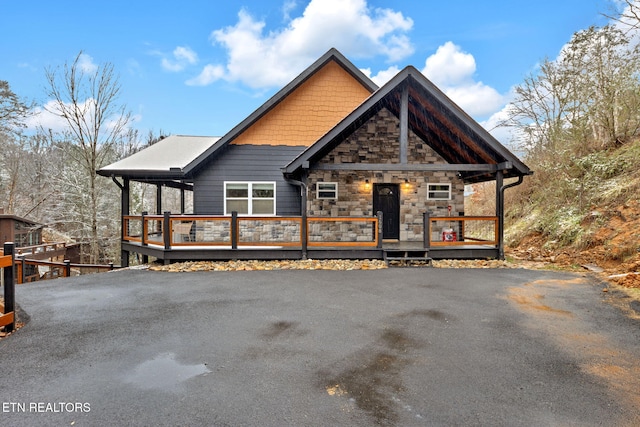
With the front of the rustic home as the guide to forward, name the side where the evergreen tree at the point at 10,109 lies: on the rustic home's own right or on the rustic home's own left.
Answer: on the rustic home's own right

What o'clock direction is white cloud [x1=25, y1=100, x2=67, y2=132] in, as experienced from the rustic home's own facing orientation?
The white cloud is roughly at 4 o'clock from the rustic home.

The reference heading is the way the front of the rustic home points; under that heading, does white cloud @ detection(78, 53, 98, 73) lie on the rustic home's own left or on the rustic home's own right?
on the rustic home's own right

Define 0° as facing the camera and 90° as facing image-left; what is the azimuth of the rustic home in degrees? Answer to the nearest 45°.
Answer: approximately 0°

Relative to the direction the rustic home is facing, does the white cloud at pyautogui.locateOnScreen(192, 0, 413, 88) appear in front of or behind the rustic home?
behind

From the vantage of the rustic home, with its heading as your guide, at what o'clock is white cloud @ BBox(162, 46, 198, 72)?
The white cloud is roughly at 5 o'clock from the rustic home.

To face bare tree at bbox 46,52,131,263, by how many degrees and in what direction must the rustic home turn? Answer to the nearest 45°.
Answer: approximately 135° to its right
